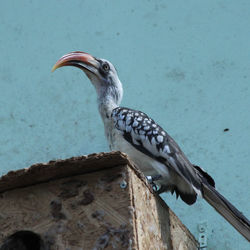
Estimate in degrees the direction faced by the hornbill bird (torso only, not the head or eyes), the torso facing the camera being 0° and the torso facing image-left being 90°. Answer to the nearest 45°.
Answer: approximately 90°
